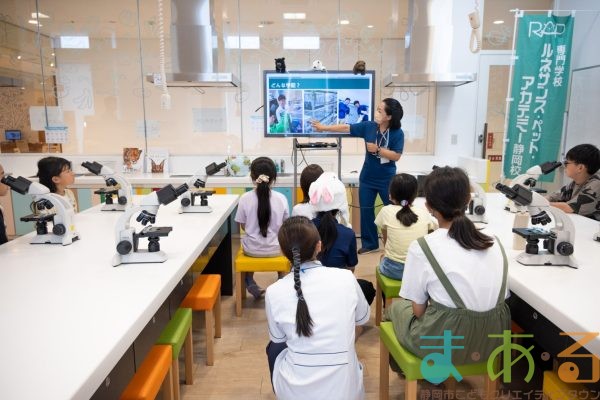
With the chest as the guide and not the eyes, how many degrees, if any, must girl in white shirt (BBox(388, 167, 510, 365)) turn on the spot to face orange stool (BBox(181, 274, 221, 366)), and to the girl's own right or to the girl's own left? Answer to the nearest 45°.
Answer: approximately 45° to the girl's own left

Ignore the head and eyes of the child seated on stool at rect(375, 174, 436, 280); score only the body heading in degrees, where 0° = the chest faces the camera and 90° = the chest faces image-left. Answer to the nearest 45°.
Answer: approximately 180°

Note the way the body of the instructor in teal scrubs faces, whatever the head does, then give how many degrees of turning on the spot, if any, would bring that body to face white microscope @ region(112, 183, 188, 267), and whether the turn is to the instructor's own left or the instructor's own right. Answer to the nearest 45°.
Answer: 0° — they already face it

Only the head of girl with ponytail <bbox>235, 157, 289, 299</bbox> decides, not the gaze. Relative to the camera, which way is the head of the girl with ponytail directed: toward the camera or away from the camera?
away from the camera

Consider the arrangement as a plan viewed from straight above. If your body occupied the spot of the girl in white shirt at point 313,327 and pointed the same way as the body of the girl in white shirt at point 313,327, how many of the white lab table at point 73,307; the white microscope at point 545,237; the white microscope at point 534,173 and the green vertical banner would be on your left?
1

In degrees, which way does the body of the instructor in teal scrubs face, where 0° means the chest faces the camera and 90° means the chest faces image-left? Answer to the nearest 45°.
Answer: approximately 45°

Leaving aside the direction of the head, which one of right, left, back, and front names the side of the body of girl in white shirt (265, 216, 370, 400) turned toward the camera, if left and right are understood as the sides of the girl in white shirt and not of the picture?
back

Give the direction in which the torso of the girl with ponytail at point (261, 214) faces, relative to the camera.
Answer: away from the camera

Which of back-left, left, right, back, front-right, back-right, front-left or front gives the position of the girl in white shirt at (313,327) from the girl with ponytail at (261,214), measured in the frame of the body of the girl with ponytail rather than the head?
back

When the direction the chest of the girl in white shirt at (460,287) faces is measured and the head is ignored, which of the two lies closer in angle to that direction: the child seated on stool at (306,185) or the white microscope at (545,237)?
the child seated on stool

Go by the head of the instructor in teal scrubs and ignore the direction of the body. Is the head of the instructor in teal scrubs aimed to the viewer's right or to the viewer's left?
to the viewer's left

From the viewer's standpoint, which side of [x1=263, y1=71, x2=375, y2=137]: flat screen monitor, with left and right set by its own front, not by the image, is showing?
front

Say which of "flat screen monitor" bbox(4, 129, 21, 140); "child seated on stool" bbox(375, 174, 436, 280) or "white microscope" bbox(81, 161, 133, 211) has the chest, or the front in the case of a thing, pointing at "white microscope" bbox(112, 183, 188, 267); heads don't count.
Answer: the flat screen monitor

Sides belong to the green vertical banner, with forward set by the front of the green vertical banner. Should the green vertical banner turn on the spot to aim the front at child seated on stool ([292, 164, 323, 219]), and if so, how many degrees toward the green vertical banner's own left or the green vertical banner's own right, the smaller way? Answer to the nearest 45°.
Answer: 0° — it already faces them

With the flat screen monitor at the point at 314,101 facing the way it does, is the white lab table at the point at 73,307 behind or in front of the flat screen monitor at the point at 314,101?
in front

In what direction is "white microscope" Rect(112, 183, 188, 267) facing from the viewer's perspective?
to the viewer's right

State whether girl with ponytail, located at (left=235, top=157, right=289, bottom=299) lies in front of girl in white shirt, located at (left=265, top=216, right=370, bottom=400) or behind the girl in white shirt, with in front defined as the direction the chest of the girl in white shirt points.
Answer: in front

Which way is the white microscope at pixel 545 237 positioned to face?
to the viewer's left
